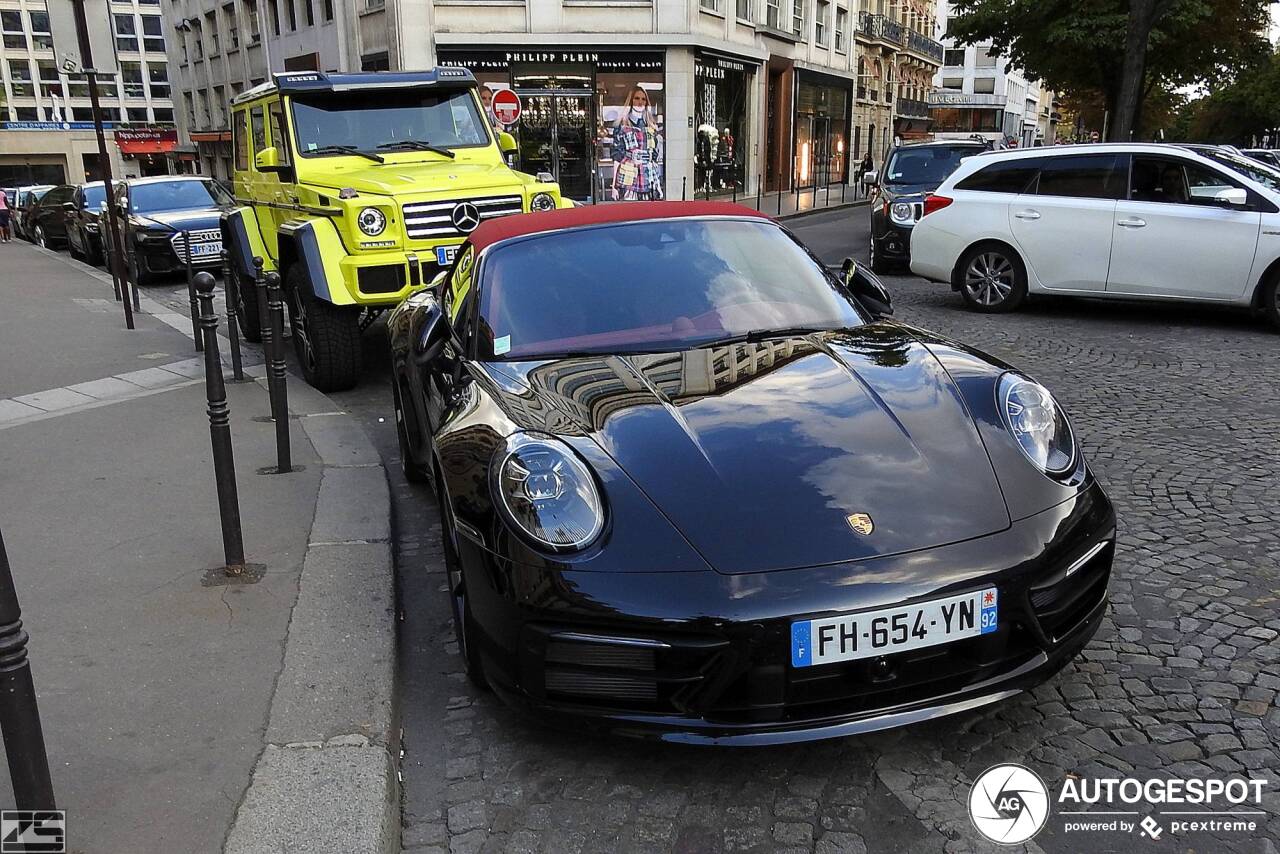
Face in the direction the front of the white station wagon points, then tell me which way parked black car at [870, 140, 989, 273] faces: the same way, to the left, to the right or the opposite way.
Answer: to the right

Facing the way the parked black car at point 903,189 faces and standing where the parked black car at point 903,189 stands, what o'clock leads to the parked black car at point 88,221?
the parked black car at point 88,221 is roughly at 3 o'clock from the parked black car at point 903,189.

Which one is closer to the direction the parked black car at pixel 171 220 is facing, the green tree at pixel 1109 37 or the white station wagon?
the white station wagon

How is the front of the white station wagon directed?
to the viewer's right

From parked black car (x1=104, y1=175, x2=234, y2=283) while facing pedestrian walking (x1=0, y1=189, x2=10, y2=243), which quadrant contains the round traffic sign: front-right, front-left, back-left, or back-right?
back-right

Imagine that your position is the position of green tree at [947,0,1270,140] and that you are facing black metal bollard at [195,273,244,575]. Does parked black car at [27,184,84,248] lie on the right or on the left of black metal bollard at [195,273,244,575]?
right

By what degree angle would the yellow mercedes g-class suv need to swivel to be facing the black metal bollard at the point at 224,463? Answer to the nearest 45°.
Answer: approximately 45° to its right

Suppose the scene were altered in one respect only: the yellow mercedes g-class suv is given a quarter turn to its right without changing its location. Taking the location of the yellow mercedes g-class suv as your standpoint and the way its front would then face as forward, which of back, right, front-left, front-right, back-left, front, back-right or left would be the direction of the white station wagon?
back-left

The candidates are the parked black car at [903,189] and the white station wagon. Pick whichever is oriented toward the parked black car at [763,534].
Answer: the parked black car at [903,189]

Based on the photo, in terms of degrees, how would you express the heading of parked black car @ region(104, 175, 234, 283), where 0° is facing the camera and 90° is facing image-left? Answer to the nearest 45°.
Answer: approximately 315°

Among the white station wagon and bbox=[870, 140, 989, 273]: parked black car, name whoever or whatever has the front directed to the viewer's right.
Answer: the white station wagon

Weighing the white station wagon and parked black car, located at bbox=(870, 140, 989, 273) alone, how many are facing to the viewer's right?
1

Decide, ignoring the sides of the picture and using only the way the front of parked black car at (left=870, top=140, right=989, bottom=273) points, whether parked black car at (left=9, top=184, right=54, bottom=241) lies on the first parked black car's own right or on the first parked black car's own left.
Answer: on the first parked black car's own right
